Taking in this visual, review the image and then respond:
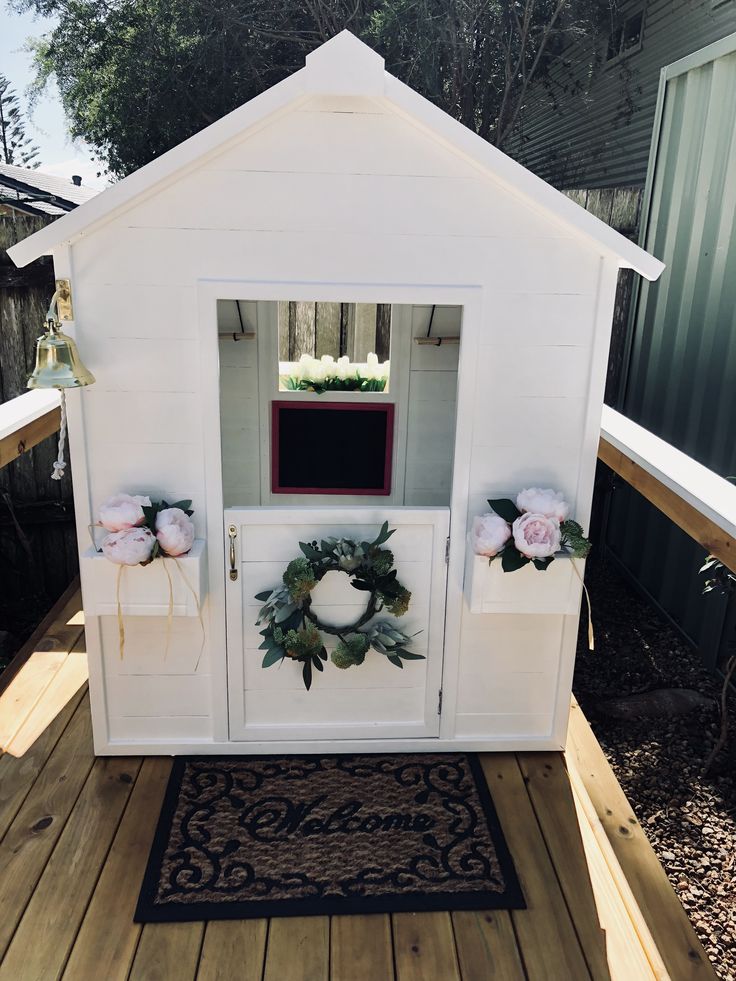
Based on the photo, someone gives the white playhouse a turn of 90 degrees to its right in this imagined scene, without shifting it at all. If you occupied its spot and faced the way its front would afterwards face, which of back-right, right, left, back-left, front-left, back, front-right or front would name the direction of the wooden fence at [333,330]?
right

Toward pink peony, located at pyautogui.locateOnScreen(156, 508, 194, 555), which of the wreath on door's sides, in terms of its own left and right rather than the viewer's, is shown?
right

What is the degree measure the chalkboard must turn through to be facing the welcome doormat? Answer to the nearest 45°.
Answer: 0° — it already faces it

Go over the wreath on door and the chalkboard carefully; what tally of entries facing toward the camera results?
2

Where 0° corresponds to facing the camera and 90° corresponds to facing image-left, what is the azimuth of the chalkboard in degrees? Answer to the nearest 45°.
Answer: approximately 0°

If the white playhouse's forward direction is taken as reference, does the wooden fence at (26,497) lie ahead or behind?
behind

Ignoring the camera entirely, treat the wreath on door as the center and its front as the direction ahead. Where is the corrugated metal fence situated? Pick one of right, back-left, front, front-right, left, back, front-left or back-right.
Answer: back-left

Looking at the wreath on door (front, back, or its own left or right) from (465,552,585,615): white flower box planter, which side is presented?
left
